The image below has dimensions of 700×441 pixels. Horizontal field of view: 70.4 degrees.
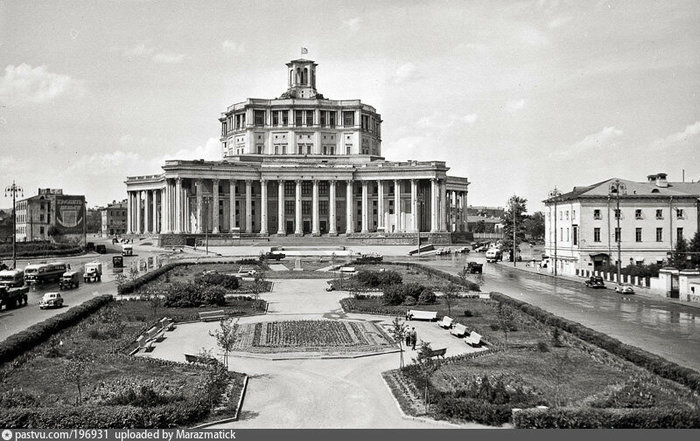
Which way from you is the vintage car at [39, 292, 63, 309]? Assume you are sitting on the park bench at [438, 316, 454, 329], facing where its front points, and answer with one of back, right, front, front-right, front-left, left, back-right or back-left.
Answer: front-right

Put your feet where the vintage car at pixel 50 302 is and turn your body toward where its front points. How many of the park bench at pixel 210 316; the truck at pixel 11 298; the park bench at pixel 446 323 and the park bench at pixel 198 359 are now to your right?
1

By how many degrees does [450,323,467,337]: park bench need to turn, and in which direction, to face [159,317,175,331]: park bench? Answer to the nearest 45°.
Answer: approximately 45° to its right

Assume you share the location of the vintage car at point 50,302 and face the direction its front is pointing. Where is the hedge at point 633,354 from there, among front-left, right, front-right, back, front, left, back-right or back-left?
left

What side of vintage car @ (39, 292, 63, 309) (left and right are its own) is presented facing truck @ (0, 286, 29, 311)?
right

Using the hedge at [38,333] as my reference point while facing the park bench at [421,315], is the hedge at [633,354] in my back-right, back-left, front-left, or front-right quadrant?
front-right

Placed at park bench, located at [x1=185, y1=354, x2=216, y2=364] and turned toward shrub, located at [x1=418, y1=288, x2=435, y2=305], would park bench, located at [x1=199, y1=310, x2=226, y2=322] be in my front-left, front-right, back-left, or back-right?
front-left

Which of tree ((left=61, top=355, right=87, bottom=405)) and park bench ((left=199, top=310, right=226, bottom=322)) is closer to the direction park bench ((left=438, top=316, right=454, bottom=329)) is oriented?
the tree

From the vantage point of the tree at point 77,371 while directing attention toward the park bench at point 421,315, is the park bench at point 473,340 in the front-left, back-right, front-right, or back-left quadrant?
front-right

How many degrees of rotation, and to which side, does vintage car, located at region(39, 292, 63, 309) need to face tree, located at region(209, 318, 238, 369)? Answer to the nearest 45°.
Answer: approximately 45° to its left

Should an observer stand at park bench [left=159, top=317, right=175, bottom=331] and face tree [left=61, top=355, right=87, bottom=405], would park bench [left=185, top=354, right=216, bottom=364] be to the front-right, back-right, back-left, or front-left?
front-left

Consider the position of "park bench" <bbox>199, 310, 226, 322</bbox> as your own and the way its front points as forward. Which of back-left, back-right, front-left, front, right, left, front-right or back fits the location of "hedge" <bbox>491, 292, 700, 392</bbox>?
front-left

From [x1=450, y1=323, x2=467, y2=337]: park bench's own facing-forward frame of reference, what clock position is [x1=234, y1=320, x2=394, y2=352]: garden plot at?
The garden plot is roughly at 1 o'clock from the park bench.

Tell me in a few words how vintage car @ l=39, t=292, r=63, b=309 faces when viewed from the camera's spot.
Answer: facing the viewer and to the left of the viewer

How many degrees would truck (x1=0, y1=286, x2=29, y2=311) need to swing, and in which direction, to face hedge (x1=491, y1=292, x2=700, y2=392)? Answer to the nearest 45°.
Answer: approximately 90° to its left
